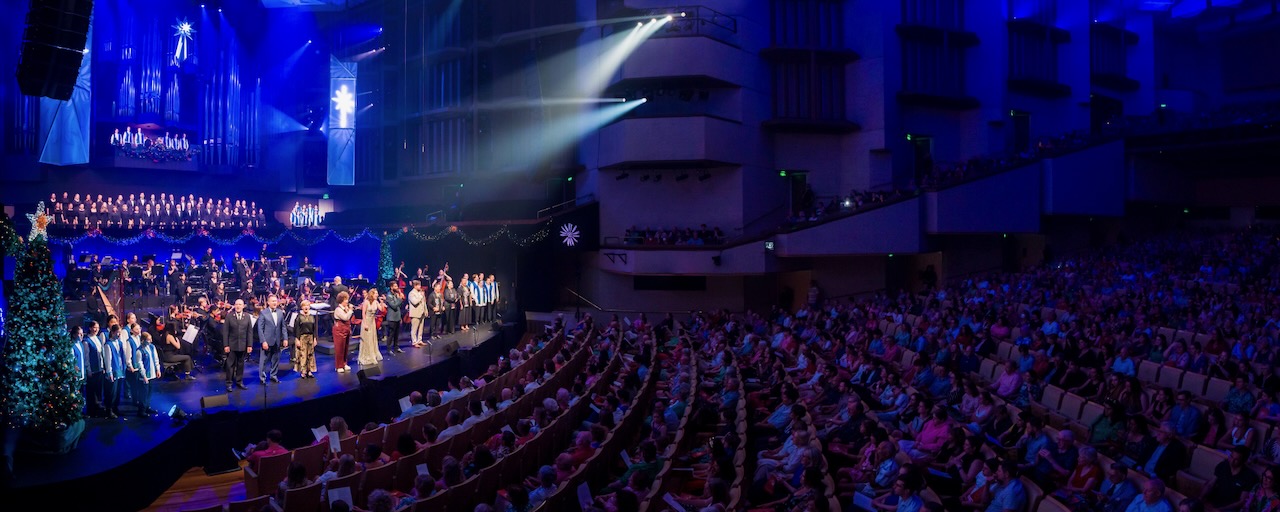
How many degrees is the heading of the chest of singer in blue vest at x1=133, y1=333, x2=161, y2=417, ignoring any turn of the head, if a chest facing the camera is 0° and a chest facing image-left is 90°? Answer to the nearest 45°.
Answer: approximately 315°

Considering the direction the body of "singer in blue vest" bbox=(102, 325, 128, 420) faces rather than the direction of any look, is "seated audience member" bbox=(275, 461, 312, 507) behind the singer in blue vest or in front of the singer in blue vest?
in front

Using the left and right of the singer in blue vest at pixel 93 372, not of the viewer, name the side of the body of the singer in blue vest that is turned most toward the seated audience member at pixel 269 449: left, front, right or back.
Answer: front

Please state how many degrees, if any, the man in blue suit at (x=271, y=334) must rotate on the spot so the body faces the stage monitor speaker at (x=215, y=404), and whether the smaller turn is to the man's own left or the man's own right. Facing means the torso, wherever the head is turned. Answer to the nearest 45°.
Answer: approximately 90° to the man's own right

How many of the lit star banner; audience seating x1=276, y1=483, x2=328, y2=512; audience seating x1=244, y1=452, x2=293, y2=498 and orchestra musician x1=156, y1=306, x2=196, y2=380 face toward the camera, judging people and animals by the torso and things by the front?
1

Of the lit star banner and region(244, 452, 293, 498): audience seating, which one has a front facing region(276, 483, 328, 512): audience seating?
the lit star banner

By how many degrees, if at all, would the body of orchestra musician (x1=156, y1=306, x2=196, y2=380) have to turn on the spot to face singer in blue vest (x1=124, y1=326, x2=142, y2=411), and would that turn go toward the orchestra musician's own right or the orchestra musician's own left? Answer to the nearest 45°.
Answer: approximately 90° to the orchestra musician's own right

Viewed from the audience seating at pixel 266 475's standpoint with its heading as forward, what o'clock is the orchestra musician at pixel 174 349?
The orchestra musician is roughly at 1 o'clock from the audience seating.

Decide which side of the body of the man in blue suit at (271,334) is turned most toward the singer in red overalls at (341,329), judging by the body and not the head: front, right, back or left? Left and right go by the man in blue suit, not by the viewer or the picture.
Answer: left

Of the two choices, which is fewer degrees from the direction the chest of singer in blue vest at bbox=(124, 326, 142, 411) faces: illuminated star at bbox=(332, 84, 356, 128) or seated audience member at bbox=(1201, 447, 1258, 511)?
the seated audience member

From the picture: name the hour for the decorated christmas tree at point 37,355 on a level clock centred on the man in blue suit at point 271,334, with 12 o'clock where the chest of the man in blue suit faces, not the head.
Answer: The decorated christmas tree is roughly at 3 o'clock from the man in blue suit.

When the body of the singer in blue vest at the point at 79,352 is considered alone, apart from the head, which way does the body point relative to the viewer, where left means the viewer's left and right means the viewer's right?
facing the viewer and to the right of the viewer

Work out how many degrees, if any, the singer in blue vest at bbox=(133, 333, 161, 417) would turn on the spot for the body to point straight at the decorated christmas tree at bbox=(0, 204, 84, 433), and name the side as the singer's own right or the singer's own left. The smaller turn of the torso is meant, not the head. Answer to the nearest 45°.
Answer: approximately 90° to the singer's own right

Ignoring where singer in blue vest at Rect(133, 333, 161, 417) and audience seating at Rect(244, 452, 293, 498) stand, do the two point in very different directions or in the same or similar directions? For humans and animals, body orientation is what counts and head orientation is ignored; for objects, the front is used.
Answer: very different directions

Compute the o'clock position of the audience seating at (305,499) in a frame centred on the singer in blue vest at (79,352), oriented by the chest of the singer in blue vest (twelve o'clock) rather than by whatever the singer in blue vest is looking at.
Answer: The audience seating is roughly at 1 o'clock from the singer in blue vest.
